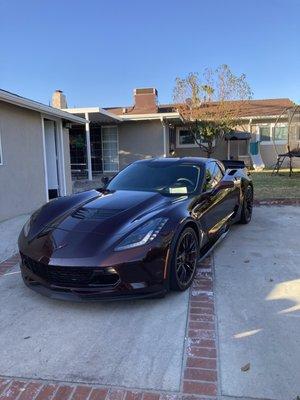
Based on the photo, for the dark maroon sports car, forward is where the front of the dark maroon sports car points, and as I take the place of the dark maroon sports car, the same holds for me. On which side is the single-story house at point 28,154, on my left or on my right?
on my right

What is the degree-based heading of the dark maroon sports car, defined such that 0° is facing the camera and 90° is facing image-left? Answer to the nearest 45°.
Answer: approximately 45°

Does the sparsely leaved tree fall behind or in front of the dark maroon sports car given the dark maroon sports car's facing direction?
behind

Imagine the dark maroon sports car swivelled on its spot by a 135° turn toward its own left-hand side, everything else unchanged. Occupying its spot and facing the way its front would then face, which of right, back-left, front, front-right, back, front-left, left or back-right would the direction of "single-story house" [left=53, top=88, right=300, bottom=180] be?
left
